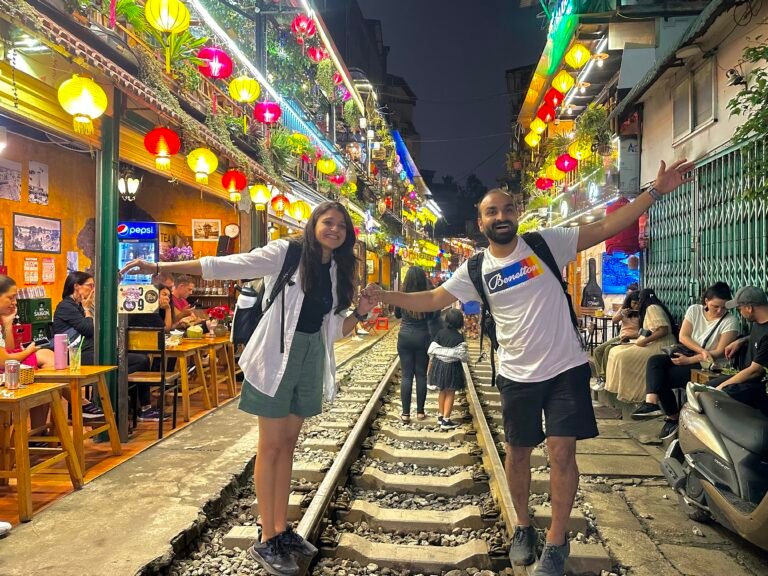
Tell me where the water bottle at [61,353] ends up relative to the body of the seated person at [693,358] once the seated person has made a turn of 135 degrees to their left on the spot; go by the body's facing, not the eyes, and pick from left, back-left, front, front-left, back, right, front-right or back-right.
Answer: back-right

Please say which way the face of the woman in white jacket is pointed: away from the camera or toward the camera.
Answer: toward the camera

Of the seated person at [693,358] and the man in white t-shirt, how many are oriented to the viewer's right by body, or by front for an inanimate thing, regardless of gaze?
0

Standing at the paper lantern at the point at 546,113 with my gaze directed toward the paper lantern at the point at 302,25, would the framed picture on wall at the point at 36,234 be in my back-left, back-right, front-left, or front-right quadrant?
front-left

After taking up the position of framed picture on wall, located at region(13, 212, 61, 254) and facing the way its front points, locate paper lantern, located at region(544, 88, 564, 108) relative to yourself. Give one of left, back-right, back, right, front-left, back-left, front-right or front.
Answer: front-left

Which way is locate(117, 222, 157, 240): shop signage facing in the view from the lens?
facing the viewer

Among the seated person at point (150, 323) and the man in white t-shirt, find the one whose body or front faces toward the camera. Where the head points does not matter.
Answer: the man in white t-shirt

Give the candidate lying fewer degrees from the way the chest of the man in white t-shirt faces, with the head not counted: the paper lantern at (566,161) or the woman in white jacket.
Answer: the woman in white jacket

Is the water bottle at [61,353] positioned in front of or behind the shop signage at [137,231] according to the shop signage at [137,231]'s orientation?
in front

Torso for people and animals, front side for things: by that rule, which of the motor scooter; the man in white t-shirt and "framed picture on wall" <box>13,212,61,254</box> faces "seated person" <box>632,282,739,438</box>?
the framed picture on wall

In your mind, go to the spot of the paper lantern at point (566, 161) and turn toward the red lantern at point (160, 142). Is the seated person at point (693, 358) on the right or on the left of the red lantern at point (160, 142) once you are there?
left

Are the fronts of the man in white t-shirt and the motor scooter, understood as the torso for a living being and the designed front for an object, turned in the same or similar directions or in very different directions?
same or similar directions

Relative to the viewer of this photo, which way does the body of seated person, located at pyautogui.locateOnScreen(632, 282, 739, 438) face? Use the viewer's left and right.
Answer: facing the viewer and to the left of the viewer

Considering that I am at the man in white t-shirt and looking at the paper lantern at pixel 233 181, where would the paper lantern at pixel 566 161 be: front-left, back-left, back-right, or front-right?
front-right
